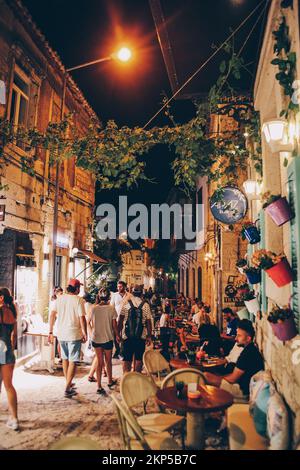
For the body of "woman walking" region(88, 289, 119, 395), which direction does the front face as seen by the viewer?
away from the camera

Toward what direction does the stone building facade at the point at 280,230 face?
to the viewer's left

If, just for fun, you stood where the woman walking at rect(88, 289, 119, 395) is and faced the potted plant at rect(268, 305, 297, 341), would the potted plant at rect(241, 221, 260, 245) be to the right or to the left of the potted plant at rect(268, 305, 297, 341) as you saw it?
left

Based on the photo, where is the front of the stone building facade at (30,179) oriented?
to the viewer's right

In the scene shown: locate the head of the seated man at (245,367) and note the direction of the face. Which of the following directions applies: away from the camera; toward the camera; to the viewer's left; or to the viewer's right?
to the viewer's left

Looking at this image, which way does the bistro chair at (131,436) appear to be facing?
to the viewer's right

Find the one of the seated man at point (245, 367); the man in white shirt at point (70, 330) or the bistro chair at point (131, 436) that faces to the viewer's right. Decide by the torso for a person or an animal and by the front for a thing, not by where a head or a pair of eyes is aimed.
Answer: the bistro chair

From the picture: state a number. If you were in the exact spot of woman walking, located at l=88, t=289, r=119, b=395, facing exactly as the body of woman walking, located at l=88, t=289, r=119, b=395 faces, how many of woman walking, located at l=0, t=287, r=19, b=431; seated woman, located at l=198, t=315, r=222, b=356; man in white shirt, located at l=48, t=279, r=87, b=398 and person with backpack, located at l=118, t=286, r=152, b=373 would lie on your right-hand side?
2

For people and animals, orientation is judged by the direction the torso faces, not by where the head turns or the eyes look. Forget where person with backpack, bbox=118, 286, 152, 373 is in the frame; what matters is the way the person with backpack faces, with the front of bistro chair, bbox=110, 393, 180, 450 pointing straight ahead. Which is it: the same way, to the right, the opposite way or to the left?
to the left
